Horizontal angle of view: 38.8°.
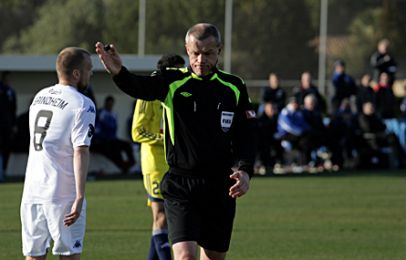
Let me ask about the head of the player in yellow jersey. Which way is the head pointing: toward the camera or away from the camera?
away from the camera

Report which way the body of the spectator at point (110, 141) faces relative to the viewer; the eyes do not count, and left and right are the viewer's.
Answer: facing the viewer and to the right of the viewer

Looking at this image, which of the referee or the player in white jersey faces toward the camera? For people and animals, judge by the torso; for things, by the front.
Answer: the referee

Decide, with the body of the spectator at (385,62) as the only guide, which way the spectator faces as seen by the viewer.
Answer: toward the camera

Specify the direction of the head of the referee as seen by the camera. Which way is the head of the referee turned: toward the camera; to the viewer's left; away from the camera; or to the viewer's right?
toward the camera

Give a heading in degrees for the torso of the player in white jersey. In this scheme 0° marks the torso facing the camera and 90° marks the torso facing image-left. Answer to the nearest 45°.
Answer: approximately 225°

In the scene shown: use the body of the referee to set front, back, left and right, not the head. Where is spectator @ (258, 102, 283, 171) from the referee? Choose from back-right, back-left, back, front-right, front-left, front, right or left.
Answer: back

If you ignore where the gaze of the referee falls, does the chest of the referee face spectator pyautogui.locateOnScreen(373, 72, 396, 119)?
no

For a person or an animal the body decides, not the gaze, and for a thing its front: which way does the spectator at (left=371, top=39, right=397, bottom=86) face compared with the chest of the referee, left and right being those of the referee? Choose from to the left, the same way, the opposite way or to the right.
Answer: the same way

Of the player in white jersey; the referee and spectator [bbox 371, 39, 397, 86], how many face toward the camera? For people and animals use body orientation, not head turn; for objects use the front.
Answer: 2

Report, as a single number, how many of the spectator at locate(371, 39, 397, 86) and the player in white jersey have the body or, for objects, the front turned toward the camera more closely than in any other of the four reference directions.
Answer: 1

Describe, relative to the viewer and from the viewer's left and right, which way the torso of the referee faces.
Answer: facing the viewer

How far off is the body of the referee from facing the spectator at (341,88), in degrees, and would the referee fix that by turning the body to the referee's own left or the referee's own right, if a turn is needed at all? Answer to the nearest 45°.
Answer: approximately 180°

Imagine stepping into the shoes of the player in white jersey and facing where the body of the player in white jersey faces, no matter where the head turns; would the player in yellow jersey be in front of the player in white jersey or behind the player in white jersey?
in front
